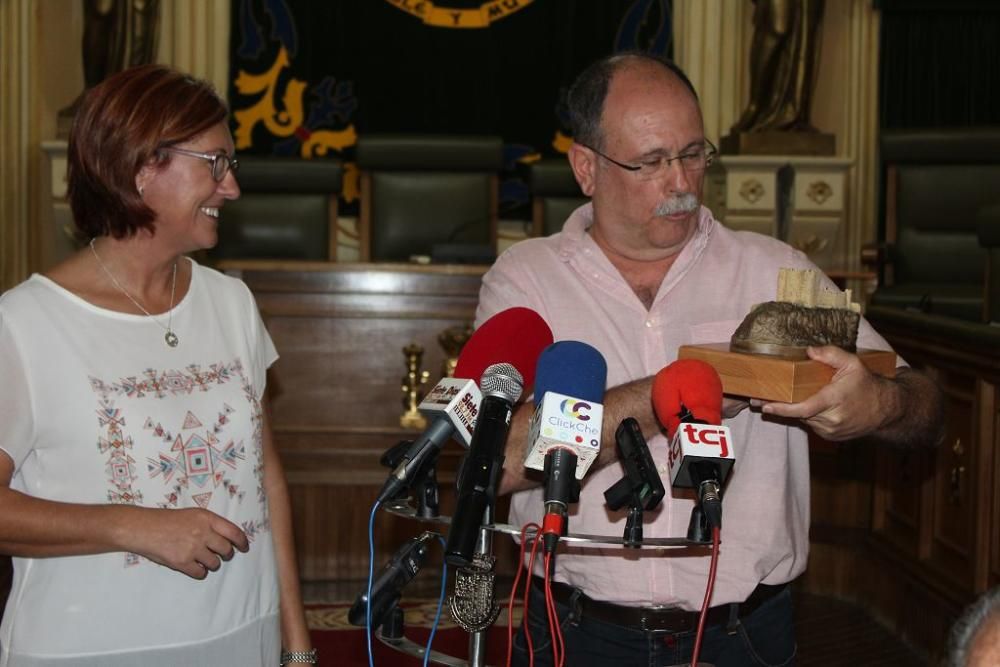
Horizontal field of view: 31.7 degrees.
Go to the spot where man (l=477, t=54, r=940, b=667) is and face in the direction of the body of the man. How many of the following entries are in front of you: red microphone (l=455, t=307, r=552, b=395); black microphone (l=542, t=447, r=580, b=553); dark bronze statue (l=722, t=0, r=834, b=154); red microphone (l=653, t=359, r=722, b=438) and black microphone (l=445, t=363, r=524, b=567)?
4

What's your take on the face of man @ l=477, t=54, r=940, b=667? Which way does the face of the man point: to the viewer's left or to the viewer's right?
to the viewer's right

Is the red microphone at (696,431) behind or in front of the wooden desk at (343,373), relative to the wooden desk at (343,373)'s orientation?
in front

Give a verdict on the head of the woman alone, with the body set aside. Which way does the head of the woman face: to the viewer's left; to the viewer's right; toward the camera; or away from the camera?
to the viewer's right

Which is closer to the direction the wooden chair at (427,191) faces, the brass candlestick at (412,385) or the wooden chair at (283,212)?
the brass candlestick

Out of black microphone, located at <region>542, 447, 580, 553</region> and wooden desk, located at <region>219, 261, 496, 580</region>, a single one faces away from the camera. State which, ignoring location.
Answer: the black microphone

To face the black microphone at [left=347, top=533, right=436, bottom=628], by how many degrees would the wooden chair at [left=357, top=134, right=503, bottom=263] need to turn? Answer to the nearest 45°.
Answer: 0° — it already faces it

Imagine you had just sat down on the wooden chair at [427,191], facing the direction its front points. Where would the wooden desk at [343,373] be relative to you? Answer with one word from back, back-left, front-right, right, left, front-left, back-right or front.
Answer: front

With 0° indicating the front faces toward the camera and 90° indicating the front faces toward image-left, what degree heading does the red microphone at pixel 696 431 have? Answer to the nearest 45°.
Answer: approximately 180°

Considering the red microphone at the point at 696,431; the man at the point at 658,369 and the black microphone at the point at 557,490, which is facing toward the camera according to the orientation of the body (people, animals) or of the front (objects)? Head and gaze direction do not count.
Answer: the man

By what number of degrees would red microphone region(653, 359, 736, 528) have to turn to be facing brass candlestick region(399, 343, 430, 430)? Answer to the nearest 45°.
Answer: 0° — it already faces it

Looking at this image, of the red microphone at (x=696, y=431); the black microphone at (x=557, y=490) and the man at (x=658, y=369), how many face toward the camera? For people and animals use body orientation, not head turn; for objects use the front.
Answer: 1
